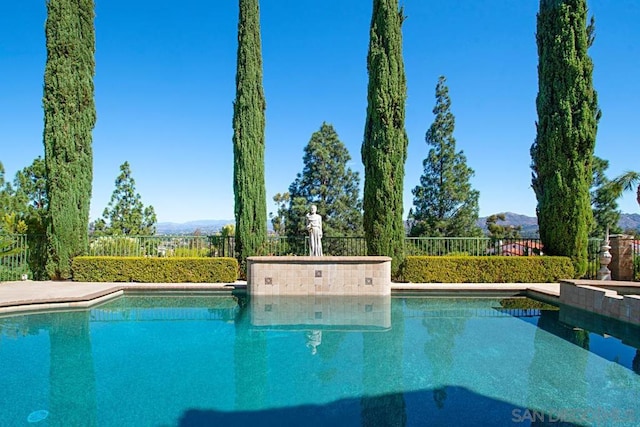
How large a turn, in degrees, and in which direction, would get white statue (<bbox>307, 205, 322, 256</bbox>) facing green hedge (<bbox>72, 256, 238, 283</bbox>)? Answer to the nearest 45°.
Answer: approximately 90° to its right

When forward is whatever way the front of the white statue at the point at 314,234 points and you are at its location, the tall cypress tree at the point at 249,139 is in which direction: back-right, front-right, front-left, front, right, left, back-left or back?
back-right

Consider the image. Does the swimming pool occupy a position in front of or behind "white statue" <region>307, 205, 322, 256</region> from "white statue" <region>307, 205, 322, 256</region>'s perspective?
in front

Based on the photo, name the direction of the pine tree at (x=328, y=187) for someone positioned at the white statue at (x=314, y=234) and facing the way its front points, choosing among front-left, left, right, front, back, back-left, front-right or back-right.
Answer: back

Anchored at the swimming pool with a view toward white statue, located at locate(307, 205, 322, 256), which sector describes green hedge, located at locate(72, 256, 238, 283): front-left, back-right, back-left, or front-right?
front-left

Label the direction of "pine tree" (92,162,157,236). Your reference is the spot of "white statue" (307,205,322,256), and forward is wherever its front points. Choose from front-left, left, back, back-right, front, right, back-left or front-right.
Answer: back-right

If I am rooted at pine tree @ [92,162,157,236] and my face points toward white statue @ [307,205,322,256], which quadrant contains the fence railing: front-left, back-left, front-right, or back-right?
front-right

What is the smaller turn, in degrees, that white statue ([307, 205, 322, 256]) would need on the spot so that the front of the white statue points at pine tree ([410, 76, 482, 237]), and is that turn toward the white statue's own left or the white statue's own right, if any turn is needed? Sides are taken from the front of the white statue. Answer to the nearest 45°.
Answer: approximately 135° to the white statue's own left

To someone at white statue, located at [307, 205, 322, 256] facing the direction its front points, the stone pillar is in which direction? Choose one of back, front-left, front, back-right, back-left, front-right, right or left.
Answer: left

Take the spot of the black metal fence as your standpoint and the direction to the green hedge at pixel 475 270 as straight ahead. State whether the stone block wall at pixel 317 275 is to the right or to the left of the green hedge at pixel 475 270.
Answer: right

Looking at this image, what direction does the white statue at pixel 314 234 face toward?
toward the camera

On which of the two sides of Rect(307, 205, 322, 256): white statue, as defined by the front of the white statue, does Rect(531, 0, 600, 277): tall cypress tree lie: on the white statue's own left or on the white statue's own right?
on the white statue's own left

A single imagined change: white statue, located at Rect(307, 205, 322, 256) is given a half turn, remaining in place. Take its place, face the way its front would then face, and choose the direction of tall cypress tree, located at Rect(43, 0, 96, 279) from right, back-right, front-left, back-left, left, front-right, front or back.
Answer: left

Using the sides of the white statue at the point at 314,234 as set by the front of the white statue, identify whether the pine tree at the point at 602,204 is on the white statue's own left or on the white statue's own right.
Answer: on the white statue's own left
